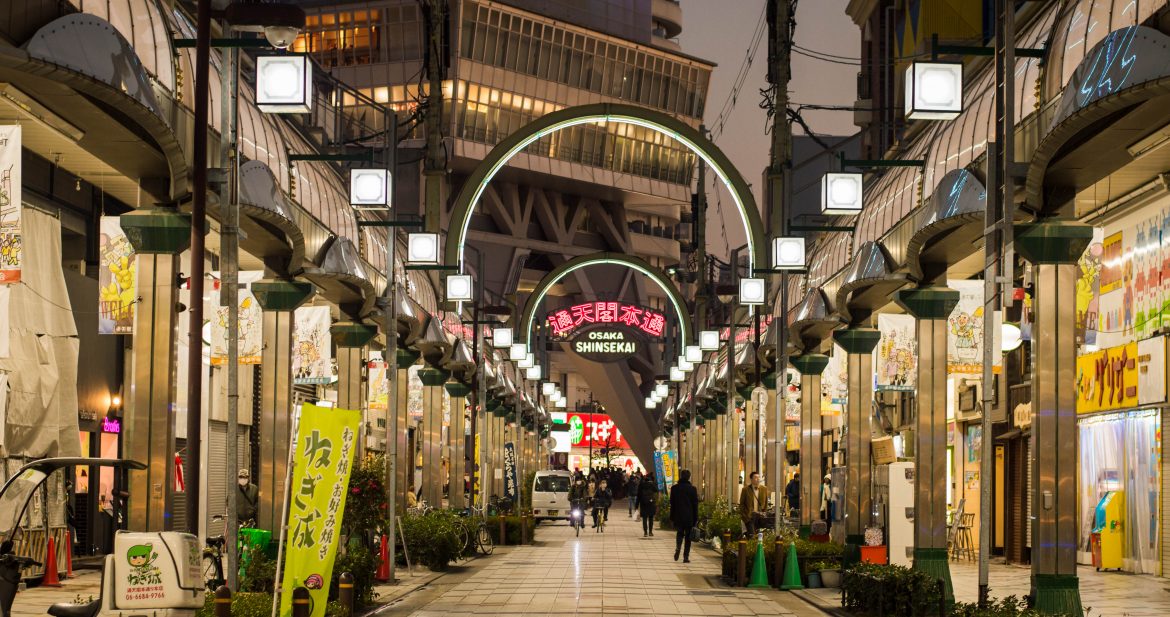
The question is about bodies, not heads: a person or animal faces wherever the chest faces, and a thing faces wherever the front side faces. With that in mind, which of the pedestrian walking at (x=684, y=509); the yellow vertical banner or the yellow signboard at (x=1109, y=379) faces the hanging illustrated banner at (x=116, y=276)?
the yellow signboard

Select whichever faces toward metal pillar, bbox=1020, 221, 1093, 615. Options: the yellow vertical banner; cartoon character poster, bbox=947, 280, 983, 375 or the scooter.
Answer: the cartoon character poster

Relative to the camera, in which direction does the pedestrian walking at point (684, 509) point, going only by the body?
away from the camera

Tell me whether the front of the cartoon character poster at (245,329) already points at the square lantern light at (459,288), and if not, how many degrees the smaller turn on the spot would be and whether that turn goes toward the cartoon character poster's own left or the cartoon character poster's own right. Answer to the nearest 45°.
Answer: approximately 135° to the cartoon character poster's own left

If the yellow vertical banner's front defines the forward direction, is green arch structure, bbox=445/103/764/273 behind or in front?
behind

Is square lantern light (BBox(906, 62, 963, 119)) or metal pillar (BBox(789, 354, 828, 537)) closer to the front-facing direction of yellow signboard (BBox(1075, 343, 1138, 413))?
the square lantern light

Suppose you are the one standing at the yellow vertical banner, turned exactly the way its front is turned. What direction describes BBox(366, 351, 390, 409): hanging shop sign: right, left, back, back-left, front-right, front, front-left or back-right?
back

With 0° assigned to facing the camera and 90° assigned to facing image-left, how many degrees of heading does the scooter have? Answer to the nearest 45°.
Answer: approximately 90°

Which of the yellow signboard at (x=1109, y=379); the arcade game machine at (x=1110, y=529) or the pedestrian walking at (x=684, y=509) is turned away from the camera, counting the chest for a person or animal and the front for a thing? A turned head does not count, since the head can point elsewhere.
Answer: the pedestrian walking
